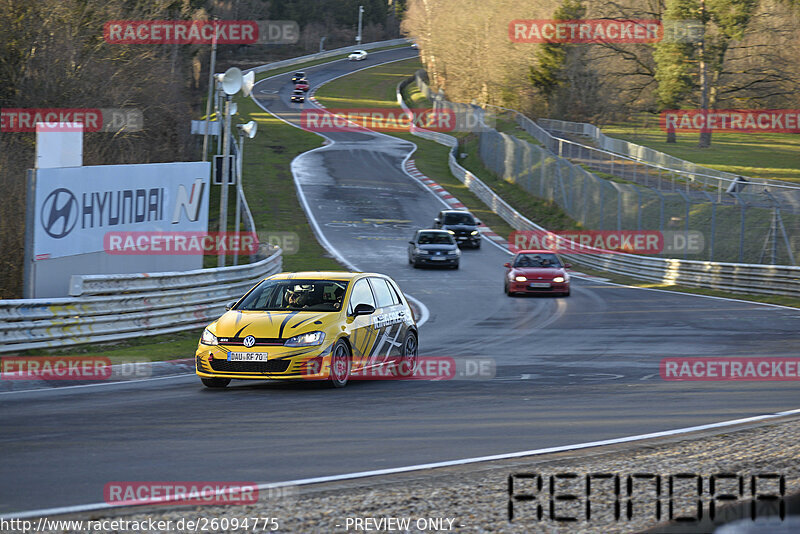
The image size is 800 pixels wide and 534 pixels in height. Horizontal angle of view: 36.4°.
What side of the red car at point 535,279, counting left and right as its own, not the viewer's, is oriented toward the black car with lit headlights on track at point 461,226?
back

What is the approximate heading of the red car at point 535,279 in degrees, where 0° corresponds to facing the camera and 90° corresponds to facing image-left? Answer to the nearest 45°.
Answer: approximately 0°

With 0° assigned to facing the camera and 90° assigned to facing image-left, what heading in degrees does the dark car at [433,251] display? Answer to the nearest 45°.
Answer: approximately 0°

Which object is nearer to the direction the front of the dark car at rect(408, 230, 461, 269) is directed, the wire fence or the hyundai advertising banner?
the hyundai advertising banner

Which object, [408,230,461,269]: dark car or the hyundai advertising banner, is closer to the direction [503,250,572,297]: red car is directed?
the hyundai advertising banner

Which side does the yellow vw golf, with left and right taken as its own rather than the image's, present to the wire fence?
back

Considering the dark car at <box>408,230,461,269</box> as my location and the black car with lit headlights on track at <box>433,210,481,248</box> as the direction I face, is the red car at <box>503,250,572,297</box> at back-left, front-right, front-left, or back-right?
back-right

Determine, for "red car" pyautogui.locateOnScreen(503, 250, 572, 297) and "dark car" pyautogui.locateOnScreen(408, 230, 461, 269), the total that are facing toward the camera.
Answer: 2
